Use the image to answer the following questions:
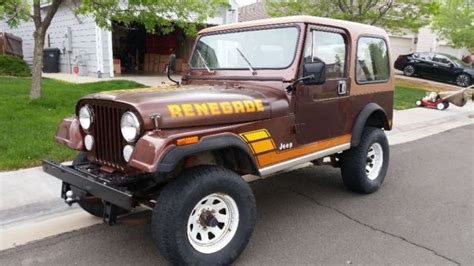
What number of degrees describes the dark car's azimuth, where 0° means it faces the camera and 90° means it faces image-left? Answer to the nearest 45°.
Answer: approximately 315°

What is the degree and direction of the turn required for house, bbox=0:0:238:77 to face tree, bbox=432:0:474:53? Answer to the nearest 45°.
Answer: approximately 45° to its left

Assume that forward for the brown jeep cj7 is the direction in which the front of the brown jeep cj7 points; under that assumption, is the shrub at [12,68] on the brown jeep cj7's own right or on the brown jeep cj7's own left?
on the brown jeep cj7's own right

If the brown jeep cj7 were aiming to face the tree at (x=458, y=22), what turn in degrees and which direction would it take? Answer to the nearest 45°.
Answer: approximately 180°

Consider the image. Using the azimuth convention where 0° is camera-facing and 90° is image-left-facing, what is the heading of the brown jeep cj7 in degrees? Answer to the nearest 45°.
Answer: approximately 45°
